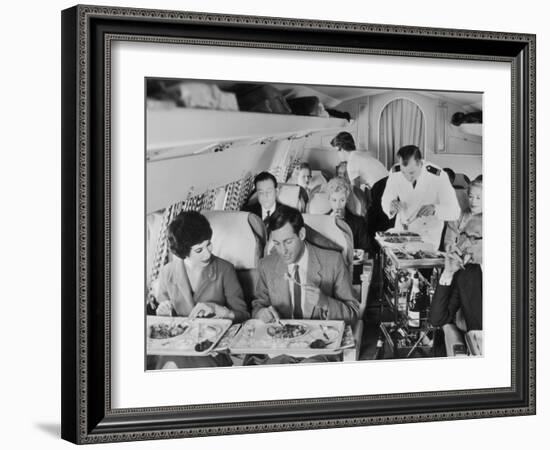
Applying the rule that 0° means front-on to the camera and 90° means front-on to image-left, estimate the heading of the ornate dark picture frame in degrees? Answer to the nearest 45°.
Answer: approximately 315°
